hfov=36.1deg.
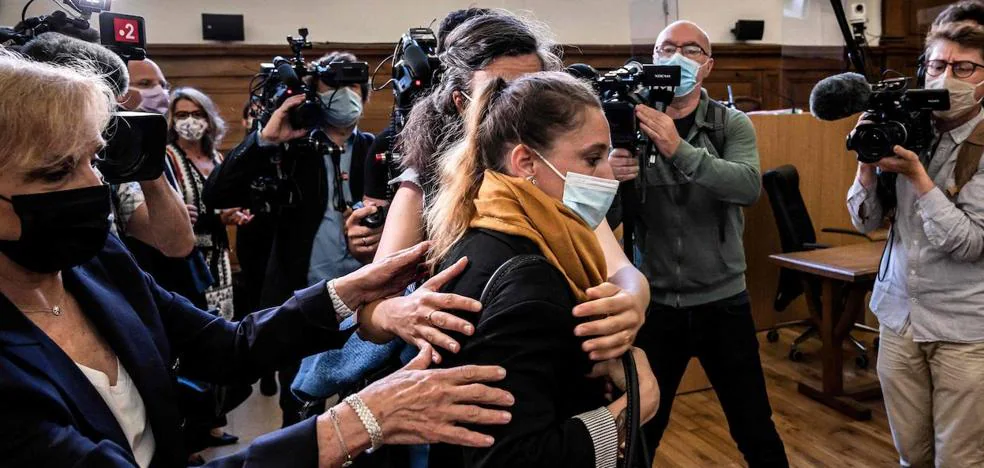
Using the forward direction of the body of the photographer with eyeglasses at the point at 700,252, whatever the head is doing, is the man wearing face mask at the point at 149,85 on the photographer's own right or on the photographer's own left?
on the photographer's own right

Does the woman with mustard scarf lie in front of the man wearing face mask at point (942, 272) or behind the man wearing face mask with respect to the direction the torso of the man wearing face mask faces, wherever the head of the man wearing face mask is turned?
in front

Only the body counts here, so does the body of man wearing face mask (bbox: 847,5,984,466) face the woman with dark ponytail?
yes

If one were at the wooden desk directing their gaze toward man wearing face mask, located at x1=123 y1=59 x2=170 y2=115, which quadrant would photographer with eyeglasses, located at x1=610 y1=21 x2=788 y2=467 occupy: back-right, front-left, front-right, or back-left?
front-left

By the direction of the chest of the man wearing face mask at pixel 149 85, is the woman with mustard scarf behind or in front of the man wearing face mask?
in front

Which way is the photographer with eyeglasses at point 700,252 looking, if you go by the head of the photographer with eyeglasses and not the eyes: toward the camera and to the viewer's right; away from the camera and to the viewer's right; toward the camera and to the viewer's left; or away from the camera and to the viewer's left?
toward the camera and to the viewer's left

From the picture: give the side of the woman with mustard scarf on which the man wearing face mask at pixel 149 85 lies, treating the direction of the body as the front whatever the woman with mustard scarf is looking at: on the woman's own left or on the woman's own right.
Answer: on the woman's own left

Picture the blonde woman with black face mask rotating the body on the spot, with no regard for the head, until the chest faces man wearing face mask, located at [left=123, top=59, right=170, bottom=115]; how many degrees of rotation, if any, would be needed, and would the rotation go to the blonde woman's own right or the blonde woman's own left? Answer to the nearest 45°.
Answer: approximately 135° to the blonde woman's own left

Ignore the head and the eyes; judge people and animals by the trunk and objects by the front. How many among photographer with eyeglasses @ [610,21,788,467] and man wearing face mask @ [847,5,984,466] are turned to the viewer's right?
0

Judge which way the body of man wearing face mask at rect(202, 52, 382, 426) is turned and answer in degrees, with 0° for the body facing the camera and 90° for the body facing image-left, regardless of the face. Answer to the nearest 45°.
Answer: approximately 315°

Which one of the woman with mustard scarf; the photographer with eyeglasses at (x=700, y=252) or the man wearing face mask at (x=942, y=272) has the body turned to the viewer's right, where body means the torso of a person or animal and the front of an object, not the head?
the woman with mustard scarf
